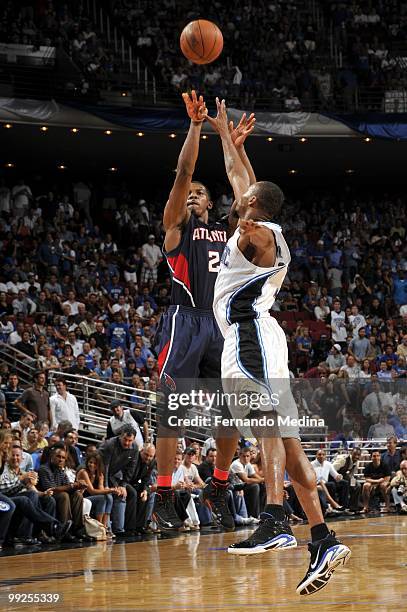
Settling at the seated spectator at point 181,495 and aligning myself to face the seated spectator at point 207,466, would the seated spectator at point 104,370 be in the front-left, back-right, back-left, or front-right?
front-left

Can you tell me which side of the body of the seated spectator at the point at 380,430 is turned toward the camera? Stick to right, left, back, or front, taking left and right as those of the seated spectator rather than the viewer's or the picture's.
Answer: front

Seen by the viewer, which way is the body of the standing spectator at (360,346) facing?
toward the camera

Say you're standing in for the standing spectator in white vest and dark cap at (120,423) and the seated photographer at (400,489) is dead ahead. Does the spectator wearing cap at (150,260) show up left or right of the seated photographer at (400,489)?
left

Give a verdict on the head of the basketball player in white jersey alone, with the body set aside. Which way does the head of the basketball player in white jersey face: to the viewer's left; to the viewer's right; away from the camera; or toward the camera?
to the viewer's left

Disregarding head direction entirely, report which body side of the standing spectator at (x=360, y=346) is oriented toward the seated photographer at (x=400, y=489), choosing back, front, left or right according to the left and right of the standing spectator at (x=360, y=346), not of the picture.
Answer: front

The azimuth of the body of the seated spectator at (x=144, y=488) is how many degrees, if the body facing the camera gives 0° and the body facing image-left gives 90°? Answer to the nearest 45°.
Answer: approximately 315°

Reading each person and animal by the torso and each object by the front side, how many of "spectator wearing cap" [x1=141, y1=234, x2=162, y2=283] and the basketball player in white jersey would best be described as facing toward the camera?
1
